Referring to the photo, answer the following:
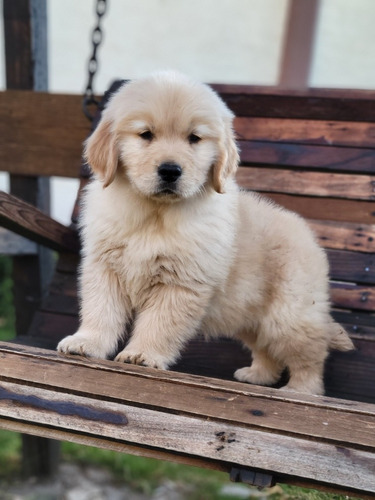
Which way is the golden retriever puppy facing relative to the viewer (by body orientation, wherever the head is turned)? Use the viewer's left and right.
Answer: facing the viewer and to the left of the viewer

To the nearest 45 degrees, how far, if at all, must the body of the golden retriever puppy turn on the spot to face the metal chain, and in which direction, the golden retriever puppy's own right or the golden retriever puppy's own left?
approximately 90° to the golden retriever puppy's own right
